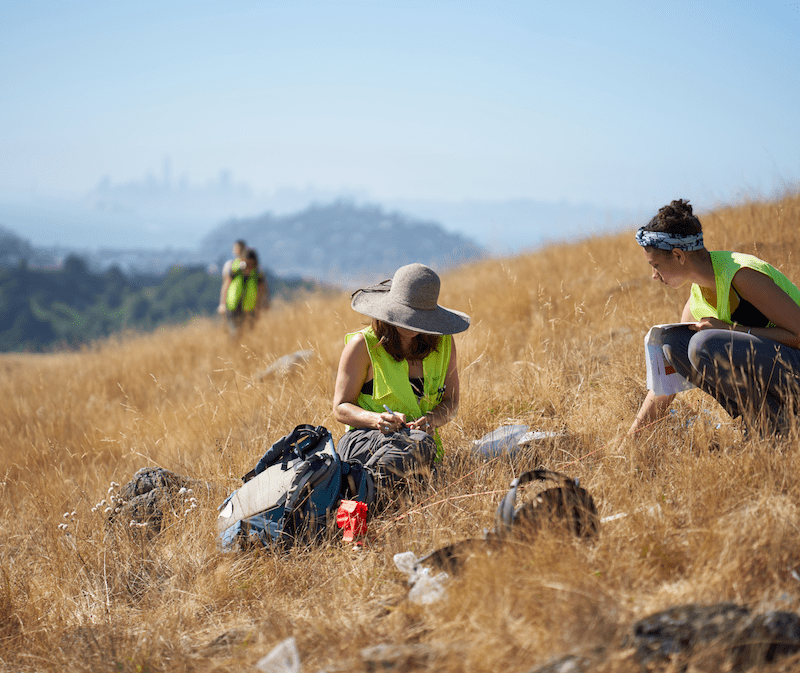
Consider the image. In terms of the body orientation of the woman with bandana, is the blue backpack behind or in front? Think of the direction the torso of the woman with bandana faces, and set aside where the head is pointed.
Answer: in front

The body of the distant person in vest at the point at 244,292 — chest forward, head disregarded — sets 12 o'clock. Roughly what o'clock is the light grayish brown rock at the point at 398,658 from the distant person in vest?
The light grayish brown rock is roughly at 12 o'clock from the distant person in vest.

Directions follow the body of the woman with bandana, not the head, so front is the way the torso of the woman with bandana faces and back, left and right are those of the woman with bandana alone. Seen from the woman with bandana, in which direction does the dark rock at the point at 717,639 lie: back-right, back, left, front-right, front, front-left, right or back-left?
left

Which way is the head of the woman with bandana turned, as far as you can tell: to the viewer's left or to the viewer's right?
to the viewer's left

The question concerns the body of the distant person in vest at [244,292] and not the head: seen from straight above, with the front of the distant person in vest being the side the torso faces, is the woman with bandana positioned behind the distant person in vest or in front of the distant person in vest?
in front

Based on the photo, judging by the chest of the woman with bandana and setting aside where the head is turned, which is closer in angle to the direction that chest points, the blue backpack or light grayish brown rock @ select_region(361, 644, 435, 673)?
the blue backpack

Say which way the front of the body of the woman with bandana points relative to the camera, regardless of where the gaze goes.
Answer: to the viewer's left
